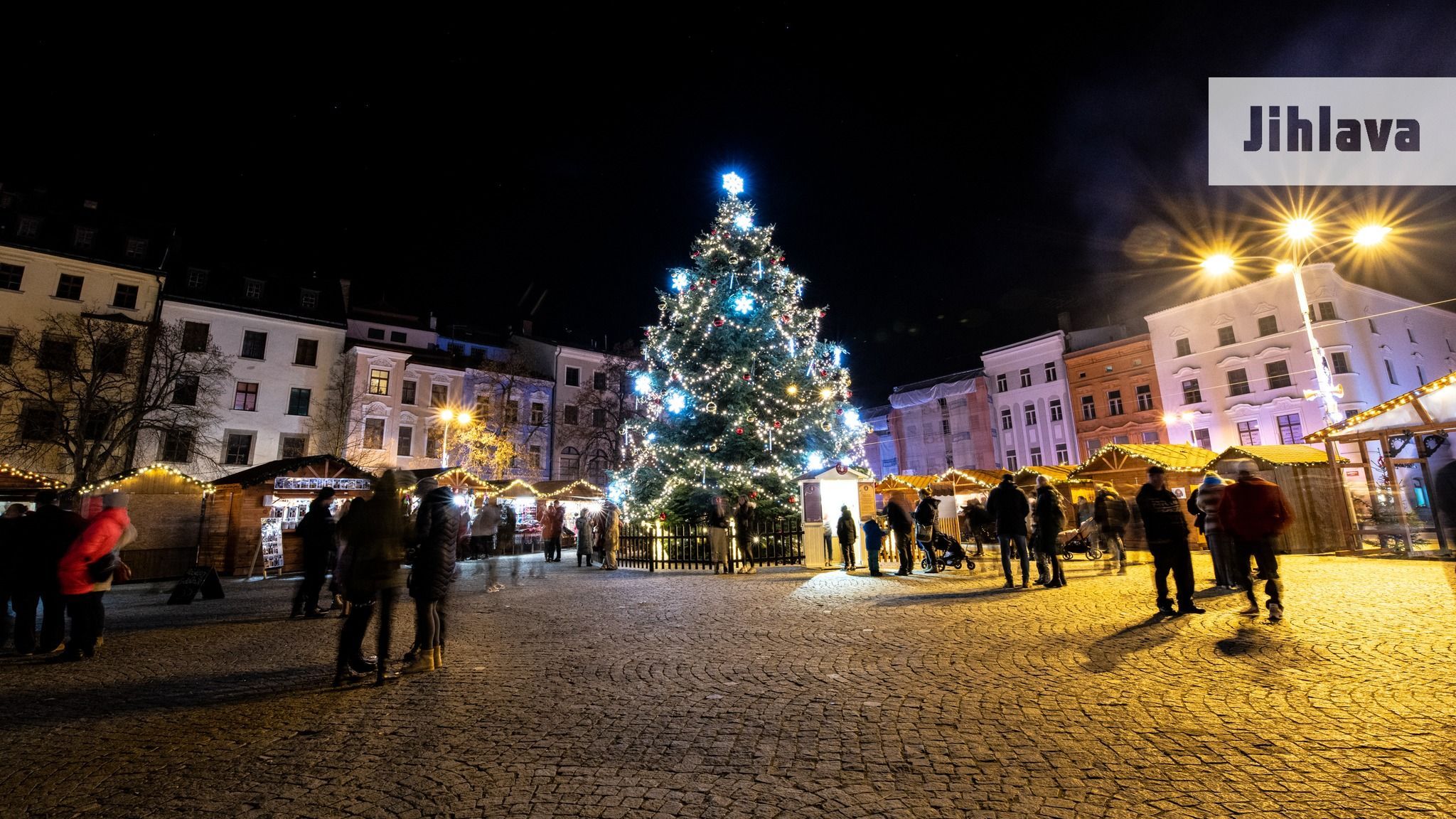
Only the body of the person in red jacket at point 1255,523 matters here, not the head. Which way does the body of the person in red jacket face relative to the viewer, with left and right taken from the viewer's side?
facing away from the viewer

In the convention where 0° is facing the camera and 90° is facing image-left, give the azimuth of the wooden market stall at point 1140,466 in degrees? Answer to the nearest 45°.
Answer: approximately 45°

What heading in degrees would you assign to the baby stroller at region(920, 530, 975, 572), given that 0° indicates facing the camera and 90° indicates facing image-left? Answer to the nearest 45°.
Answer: approximately 270°

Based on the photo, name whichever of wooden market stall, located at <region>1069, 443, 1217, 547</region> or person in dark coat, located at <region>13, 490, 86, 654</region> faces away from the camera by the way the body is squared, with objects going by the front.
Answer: the person in dark coat

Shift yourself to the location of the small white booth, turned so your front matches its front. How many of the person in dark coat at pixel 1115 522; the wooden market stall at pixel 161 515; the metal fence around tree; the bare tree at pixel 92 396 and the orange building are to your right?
3

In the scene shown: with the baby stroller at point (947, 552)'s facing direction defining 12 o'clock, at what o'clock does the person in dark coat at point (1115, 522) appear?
The person in dark coat is roughly at 12 o'clock from the baby stroller.
